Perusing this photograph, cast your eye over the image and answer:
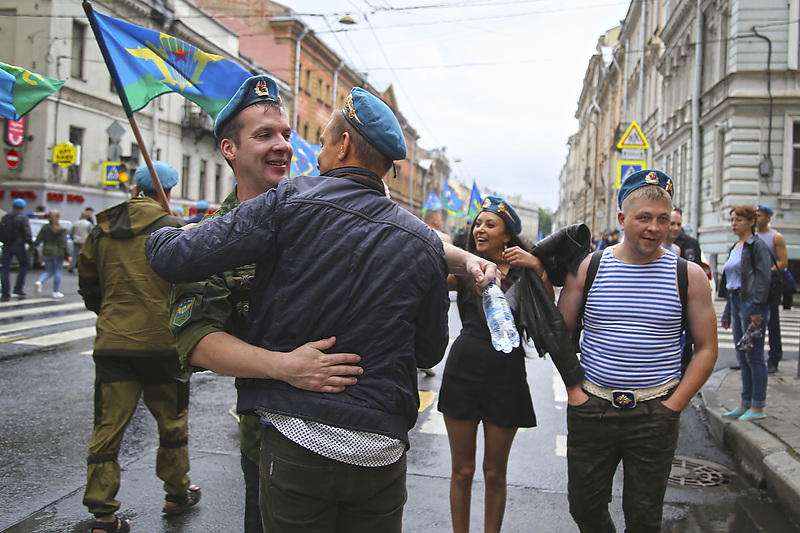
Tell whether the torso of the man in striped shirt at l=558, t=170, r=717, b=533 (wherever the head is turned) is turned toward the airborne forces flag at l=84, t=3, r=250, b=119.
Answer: no

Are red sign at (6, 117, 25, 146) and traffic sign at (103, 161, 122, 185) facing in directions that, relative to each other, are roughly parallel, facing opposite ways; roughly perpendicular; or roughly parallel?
roughly parallel

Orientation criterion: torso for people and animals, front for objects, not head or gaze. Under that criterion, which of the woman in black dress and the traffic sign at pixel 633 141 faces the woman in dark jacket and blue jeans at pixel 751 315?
the traffic sign

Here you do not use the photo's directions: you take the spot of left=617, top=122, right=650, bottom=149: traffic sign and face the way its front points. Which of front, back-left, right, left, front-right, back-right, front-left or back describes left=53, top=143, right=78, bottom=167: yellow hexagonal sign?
right

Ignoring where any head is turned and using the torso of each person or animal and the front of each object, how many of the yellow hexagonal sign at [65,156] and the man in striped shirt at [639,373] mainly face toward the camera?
2

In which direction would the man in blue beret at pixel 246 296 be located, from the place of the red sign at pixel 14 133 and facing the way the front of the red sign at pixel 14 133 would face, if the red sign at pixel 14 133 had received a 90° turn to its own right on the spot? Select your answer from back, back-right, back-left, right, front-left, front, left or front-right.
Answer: left

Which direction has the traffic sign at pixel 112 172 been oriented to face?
toward the camera

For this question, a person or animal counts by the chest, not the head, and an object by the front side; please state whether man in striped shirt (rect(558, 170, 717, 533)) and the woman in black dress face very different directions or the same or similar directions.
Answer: same or similar directions

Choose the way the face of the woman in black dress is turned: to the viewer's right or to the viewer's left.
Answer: to the viewer's left

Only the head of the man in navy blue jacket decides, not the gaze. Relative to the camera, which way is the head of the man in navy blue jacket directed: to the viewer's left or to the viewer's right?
to the viewer's left

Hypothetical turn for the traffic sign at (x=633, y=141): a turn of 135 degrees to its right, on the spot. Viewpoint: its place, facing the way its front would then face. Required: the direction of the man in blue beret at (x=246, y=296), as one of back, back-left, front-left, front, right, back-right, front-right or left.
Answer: back-left

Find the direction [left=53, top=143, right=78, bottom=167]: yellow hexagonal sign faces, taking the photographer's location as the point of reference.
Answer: facing the viewer

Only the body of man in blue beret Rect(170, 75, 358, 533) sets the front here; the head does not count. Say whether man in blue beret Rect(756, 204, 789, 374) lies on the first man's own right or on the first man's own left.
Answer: on the first man's own left

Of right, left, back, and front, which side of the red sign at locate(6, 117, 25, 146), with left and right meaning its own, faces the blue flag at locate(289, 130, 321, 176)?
front

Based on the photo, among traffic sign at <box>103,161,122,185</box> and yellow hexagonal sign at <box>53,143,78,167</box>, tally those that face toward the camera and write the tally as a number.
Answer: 2

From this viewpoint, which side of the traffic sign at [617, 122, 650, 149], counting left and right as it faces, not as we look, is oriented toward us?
front

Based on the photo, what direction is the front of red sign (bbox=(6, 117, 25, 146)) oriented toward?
toward the camera

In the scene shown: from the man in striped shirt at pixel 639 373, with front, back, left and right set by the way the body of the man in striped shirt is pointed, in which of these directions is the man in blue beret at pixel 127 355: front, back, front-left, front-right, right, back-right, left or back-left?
right
